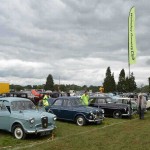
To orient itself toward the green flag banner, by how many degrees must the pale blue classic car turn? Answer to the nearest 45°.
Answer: approximately 90° to its left

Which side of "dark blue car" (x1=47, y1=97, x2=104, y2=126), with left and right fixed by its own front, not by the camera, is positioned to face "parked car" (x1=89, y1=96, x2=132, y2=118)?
left

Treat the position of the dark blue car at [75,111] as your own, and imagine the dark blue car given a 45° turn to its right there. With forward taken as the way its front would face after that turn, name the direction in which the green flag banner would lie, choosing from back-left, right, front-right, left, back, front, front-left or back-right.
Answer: back-left

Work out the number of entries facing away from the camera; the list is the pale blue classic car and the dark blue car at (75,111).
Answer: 0

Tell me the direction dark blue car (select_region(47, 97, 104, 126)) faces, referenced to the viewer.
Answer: facing the viewer and to the right of the viewer

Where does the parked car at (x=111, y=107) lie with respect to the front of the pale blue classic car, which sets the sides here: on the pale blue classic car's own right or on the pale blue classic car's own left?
on the pale blue classic car's own left

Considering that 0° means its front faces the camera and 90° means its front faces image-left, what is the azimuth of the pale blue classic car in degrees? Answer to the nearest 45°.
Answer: approximately 315°

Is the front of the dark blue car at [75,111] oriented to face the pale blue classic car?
no
